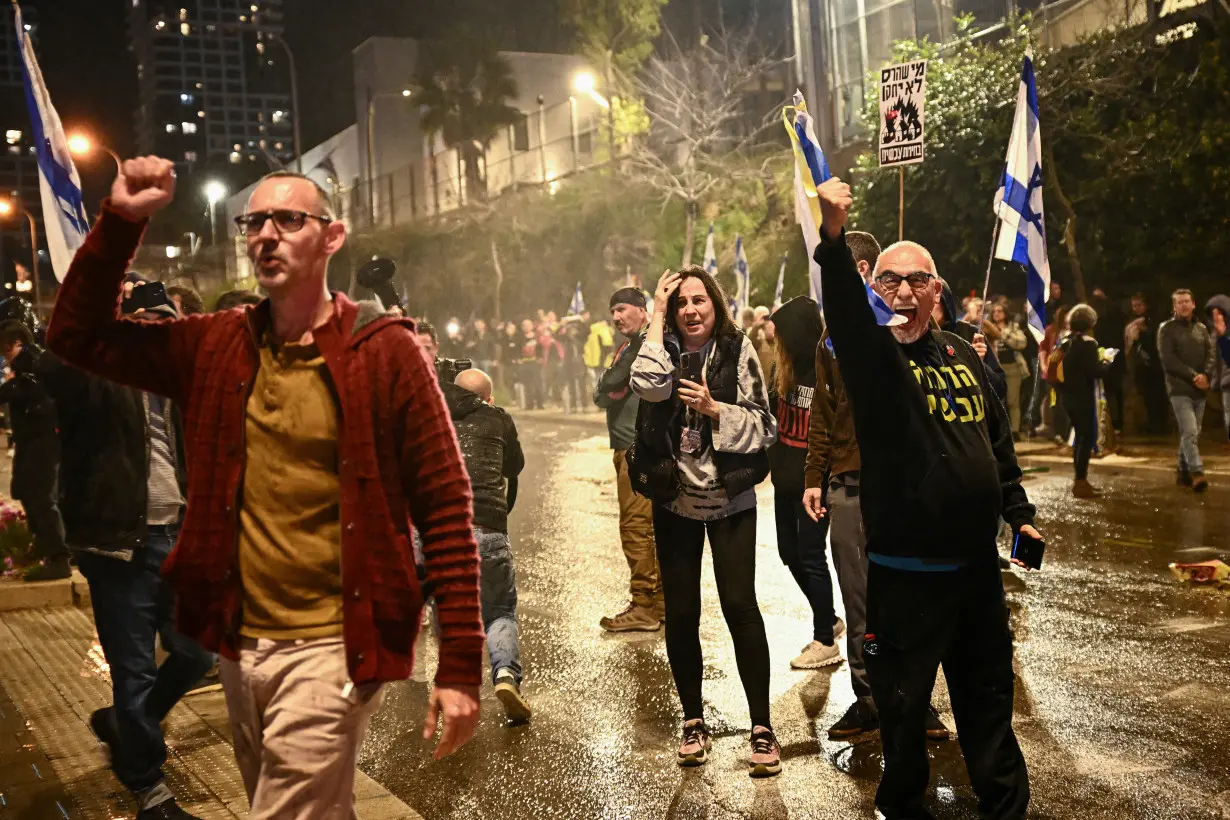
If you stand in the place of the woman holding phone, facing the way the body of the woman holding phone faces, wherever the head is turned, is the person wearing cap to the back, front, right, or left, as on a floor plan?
back

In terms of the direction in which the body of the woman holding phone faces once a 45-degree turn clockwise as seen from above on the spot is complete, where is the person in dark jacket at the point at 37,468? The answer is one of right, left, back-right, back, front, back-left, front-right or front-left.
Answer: right

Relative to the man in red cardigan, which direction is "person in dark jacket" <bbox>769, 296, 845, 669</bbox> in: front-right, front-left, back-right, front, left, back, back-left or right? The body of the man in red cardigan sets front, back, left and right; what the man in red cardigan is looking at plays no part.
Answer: back

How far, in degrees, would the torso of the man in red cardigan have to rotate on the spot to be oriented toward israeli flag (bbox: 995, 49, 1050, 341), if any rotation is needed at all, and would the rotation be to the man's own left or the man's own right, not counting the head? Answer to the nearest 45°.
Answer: approximately 180°

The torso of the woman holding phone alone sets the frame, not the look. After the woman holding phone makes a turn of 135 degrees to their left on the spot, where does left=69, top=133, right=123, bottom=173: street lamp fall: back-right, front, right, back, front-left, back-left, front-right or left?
left

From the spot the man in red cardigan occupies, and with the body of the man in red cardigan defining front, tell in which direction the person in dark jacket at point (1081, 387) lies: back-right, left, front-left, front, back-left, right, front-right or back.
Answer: back

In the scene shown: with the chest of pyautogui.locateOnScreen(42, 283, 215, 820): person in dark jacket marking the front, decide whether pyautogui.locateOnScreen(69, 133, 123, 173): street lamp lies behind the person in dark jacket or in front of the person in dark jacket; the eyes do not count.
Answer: behind
